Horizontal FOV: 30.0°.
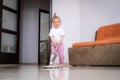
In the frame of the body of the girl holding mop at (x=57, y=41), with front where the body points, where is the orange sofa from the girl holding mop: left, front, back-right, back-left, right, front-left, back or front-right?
back-left

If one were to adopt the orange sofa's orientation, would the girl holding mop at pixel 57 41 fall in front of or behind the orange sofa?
in front

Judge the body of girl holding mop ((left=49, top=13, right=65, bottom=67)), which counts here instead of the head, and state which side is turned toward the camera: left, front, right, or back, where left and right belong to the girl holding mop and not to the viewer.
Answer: front

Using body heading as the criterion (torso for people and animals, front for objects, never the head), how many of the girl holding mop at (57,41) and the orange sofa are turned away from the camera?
0
